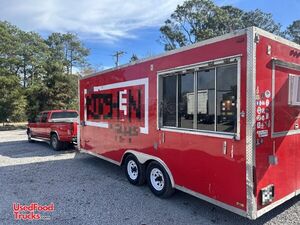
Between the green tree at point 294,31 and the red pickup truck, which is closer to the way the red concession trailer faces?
the red pickup truck

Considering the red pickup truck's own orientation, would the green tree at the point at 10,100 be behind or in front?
in front

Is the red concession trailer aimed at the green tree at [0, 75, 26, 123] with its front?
yes

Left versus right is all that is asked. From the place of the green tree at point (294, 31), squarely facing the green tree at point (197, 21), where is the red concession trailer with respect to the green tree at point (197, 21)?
left

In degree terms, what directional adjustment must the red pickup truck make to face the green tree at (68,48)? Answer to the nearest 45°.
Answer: approximately 45° to its right

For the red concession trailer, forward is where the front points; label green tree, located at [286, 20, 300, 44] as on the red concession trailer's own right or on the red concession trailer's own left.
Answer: on the red concession trailer's own right

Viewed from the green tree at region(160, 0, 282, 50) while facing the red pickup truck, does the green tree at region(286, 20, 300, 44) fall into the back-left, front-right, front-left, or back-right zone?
back-left

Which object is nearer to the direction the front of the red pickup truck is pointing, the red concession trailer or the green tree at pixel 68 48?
the green tree

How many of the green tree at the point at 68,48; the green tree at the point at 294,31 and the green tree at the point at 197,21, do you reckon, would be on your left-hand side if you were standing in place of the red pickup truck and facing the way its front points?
0

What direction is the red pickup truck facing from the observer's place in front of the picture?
facing away from the viewer and to the left of the viewer

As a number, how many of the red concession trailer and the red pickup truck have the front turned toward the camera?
0

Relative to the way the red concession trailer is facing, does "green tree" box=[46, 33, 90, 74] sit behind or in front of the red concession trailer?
in front

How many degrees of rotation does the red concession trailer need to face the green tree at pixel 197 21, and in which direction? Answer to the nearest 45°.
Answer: approximately 45° to its right

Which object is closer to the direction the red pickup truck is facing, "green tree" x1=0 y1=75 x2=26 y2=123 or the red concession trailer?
the green tree

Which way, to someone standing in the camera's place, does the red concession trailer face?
facing away from the viewer and to the left of the viewer

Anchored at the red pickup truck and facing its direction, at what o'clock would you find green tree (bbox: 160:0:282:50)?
The green tree is roughly at 3 o'clock from the red pickup truck.

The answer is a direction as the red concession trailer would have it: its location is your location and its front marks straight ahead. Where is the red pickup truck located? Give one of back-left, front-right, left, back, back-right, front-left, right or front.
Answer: front
